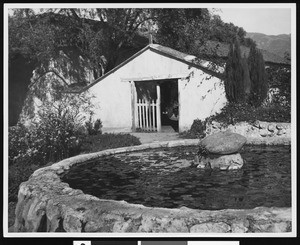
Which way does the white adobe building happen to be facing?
toward the camera

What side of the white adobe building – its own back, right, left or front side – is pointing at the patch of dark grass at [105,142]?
front

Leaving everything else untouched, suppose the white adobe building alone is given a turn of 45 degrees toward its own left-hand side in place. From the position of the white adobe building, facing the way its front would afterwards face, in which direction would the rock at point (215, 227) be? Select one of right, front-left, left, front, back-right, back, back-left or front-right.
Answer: front-right

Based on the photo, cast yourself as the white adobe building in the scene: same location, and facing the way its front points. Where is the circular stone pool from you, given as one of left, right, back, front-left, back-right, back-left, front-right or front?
front

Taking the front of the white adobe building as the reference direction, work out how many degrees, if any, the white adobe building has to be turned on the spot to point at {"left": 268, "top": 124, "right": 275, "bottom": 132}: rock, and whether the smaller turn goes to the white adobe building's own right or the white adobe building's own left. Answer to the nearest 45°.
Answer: approximately 45° to the white adobe building's own left

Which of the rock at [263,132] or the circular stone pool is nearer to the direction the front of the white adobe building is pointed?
the circular stone pool

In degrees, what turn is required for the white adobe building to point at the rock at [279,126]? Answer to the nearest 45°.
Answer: approximately 45° to its left

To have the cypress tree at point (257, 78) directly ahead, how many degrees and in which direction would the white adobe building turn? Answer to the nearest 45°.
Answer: approximately 45° to its left
